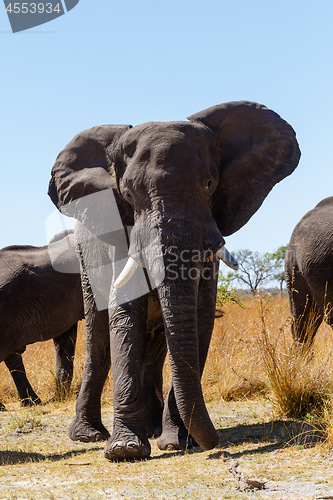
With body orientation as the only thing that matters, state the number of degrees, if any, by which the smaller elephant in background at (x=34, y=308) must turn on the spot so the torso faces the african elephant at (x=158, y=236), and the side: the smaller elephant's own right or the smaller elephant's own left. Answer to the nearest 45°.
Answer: approximately 90° to the smaller elephant's own right

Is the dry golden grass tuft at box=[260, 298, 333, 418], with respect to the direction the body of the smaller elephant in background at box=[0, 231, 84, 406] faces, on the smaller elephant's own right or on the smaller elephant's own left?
on the smaller elephant's own right

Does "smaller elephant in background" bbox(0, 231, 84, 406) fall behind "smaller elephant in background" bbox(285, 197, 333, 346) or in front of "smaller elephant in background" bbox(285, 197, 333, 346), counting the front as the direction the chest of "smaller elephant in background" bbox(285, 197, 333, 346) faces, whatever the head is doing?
behind

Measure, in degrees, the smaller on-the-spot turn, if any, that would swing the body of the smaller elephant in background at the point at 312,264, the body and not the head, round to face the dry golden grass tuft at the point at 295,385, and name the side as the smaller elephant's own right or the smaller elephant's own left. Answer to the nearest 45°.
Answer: approximately 90° to the smaller elephant's own right

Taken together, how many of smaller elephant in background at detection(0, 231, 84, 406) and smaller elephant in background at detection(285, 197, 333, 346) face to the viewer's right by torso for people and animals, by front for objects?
2
